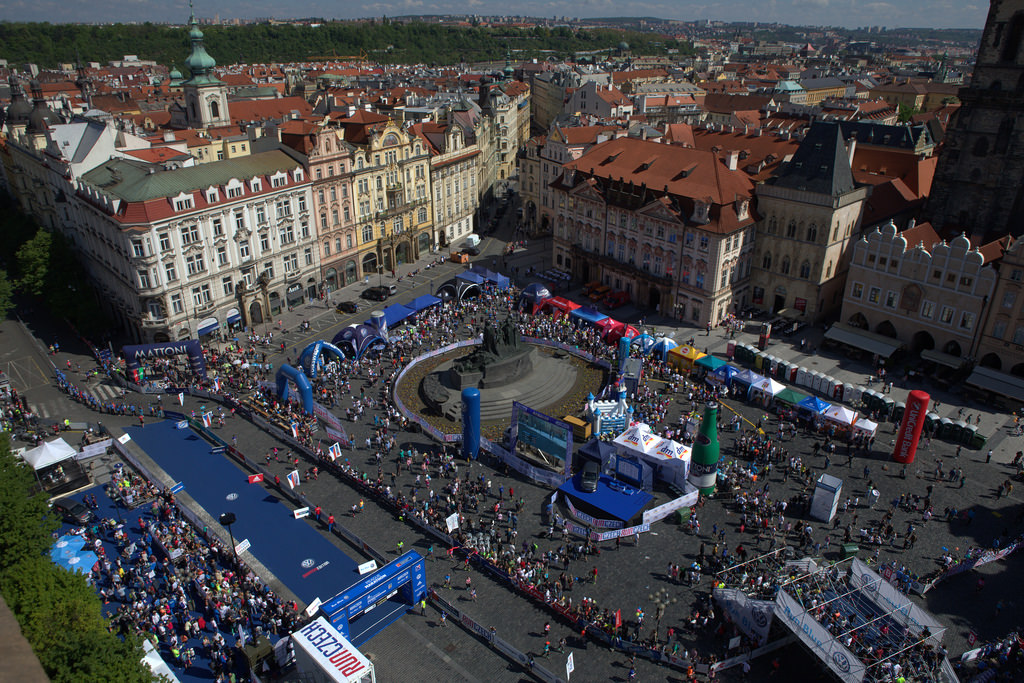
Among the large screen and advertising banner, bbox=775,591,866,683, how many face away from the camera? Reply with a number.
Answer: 0

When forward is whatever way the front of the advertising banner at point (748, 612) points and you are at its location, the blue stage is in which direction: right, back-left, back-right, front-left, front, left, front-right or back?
right

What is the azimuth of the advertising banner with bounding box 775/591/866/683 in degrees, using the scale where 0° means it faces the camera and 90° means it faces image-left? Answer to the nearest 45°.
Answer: approximately 45°

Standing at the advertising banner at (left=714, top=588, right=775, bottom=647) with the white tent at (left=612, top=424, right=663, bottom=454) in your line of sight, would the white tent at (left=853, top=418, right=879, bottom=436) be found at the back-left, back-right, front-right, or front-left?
front-right

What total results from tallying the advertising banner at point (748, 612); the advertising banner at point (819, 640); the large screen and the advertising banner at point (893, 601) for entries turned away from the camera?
0

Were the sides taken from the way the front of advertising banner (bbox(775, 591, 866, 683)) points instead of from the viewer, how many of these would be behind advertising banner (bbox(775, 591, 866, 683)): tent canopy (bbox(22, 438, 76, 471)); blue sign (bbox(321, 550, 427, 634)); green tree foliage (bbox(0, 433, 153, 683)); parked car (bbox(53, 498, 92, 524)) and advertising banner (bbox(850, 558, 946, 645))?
1

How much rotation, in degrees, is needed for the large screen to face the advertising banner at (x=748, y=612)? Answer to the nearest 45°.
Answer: approximately 90° to its left

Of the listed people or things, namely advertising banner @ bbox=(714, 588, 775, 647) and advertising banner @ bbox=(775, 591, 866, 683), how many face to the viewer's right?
0

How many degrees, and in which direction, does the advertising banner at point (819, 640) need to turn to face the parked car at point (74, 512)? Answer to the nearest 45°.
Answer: approximately 45° to its right

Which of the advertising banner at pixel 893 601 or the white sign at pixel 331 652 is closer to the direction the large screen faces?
the white sign

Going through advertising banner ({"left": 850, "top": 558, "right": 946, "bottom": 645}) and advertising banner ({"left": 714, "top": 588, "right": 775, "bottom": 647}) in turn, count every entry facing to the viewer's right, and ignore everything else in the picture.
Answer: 0

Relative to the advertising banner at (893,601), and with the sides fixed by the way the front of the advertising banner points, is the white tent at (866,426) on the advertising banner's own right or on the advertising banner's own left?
on the advertising banner's own right

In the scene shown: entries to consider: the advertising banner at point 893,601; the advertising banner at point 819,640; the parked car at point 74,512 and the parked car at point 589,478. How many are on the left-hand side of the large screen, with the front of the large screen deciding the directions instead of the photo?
3

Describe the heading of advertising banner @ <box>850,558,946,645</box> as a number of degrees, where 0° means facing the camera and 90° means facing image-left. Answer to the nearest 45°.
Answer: approximately 45°

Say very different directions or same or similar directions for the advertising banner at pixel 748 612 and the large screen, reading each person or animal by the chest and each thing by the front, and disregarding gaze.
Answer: same or similar directions

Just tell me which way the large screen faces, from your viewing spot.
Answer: facing the viewer and to the left of the viewer

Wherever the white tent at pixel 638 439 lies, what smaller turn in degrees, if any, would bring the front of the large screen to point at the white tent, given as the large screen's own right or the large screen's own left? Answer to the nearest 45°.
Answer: approximately 135° to the large screen's own left

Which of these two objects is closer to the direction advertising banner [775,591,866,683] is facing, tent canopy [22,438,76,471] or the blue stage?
the tent canopy

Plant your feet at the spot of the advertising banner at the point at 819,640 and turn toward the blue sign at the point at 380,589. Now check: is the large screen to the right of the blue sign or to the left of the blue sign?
right

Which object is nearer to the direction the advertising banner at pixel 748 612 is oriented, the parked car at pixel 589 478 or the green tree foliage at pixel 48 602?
the green tree foliage

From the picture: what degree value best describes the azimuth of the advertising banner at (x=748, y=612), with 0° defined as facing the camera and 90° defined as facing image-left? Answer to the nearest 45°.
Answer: approximately 45°
